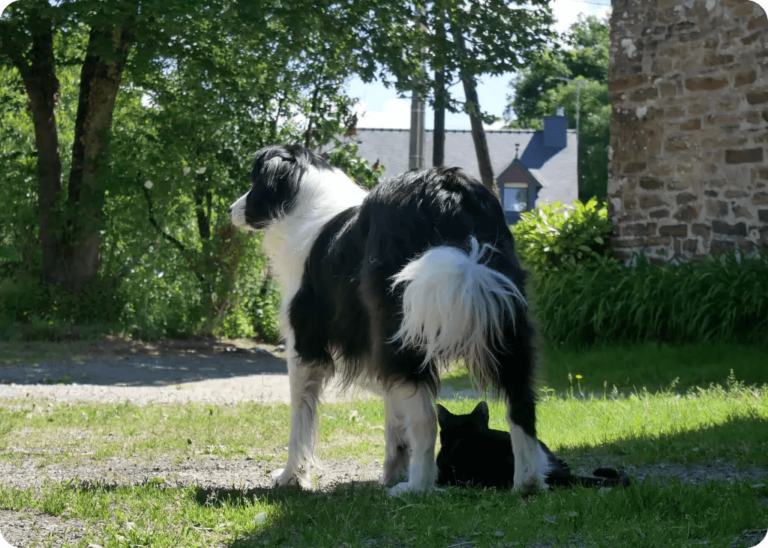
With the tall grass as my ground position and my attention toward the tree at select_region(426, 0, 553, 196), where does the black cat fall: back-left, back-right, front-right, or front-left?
back-left

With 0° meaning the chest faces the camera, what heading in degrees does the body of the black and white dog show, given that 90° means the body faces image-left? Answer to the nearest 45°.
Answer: approximately 135°

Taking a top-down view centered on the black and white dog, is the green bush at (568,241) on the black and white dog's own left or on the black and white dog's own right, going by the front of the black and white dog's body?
on the black and white dog's own right

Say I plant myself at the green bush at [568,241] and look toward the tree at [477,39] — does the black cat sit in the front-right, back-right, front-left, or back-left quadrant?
back-left

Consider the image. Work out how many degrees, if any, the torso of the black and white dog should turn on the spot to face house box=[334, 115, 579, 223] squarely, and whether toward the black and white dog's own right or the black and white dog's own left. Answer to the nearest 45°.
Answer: approximately 45° to the black and white dog's own right

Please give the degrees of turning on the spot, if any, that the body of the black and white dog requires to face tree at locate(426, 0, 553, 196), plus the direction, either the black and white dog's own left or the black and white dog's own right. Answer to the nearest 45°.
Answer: approximately 45° to the black and white dog's own right
